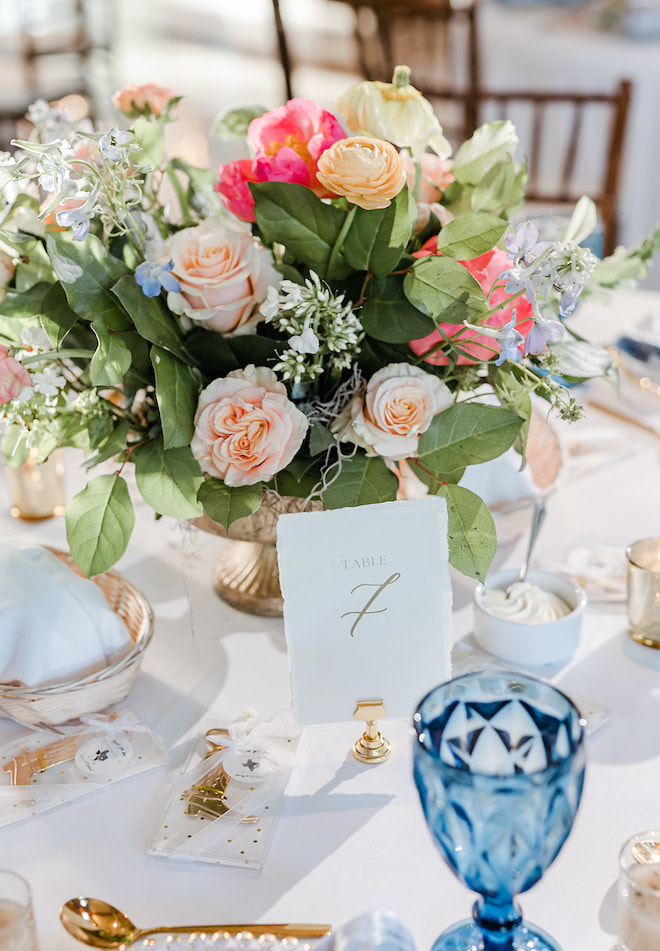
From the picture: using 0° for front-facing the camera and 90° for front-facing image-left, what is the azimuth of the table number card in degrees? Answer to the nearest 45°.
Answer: approximately 0°
